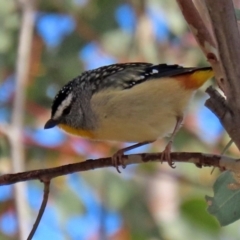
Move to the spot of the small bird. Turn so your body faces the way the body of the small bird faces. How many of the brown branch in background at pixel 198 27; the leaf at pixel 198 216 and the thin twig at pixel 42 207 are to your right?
1

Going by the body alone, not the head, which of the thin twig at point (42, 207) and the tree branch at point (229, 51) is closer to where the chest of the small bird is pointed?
the thin twig

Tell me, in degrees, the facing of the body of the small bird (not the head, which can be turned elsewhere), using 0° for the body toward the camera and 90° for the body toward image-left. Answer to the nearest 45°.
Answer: approximately 90°

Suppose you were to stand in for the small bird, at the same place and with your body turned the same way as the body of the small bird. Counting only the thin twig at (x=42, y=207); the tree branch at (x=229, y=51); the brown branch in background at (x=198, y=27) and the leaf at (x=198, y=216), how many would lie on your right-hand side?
1
